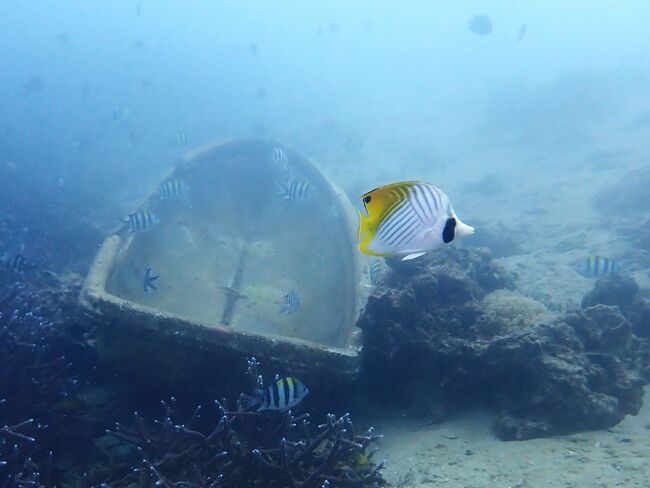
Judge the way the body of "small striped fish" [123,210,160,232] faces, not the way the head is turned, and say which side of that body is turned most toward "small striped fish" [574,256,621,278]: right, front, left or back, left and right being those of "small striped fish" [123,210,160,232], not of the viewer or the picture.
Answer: front

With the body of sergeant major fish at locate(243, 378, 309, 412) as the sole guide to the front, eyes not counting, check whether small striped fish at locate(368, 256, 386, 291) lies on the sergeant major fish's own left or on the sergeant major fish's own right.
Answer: on the sergeant major fish's own left

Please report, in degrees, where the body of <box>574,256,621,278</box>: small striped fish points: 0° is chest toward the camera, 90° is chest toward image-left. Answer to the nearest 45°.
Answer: approximately 90°

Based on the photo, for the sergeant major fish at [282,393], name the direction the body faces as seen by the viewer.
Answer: to the viewer's right

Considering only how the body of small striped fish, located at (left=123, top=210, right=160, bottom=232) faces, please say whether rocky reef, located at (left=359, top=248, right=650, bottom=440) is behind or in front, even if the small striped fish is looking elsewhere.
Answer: in front
